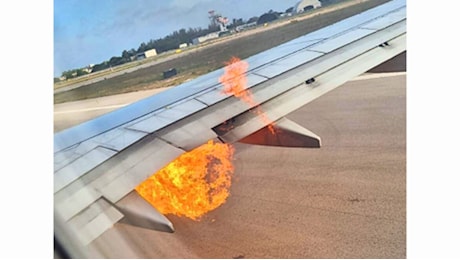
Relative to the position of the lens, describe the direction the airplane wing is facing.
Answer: facing away from the viewer and to the left of the viewer
